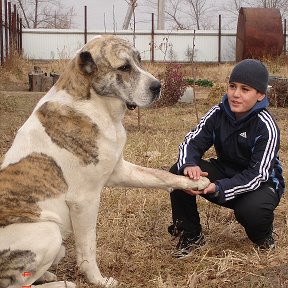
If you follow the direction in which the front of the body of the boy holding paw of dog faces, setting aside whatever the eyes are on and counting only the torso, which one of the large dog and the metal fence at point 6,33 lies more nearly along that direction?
the large dog

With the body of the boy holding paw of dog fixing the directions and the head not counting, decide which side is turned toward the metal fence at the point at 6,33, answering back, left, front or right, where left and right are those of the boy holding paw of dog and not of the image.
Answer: right

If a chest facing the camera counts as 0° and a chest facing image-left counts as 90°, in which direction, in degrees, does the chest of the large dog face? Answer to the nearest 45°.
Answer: approximately 270°

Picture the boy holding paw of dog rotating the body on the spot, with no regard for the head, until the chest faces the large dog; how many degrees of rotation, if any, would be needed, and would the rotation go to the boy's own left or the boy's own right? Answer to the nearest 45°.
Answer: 0° — they already face it

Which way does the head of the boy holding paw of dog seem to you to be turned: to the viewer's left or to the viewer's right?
to the viewer's left

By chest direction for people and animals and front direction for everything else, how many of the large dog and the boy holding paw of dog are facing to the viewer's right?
1

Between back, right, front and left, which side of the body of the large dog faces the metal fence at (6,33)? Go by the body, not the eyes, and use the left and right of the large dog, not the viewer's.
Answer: left

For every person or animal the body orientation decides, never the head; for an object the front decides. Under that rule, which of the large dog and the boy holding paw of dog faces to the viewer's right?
the large dog

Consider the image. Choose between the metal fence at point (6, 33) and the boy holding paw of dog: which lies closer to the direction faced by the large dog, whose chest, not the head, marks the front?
the boy holding paw of dog
